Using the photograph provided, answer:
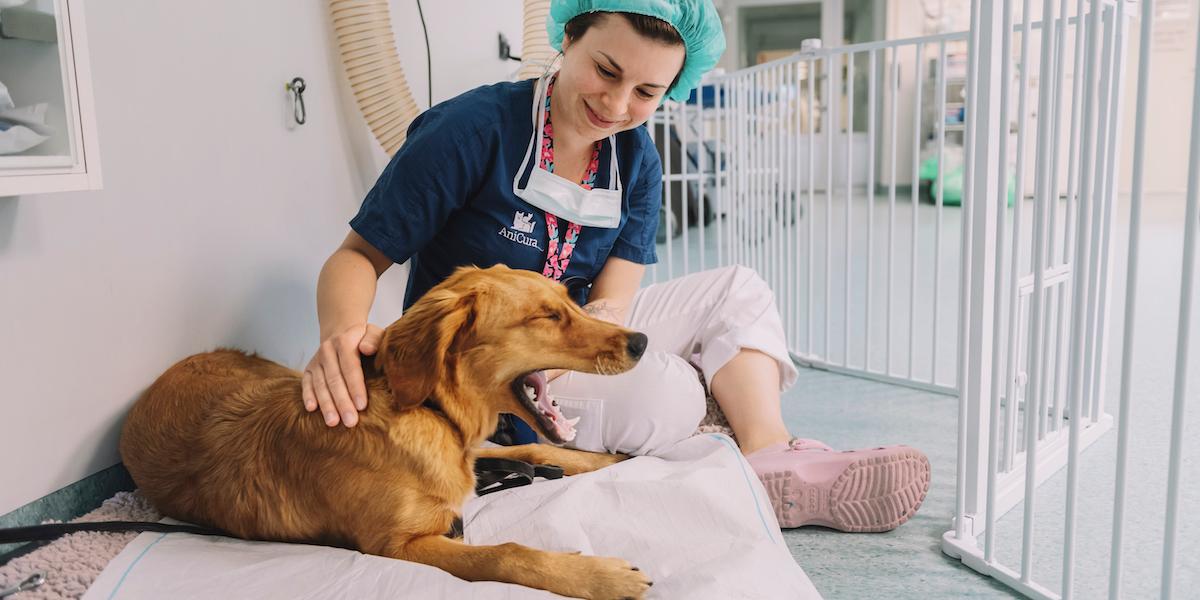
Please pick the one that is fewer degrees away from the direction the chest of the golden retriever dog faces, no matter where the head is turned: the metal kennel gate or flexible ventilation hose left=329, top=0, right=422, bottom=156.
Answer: the metal kennel gate

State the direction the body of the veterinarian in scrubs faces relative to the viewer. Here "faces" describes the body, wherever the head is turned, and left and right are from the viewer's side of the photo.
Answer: facing the viewer and to the right of the viewer

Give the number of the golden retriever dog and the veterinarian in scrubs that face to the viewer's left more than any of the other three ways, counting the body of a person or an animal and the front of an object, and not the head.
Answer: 0

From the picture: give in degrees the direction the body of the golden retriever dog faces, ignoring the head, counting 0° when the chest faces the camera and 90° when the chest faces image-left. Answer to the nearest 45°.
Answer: approximately 270°

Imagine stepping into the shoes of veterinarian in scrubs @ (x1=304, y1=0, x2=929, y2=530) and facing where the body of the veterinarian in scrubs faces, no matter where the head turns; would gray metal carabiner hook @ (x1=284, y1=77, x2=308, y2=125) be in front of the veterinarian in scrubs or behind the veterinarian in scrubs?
behind

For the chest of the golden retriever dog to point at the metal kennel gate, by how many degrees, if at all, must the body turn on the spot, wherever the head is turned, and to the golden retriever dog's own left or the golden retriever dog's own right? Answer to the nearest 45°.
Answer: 0° — it already faces it

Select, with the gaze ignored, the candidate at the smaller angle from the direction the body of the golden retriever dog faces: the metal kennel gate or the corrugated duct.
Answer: the metal kennel gate

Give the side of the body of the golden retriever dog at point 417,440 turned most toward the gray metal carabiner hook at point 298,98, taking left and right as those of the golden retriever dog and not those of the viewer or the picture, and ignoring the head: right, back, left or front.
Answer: left

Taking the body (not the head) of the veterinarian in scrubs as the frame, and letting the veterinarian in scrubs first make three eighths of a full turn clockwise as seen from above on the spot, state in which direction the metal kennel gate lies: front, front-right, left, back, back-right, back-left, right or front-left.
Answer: back
